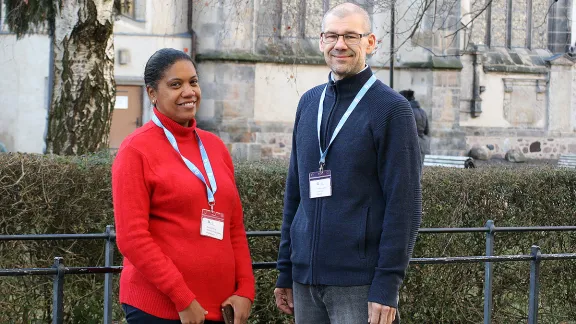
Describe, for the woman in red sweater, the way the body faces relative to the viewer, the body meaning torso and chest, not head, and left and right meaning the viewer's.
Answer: facing the viewer and to the right of the viewer

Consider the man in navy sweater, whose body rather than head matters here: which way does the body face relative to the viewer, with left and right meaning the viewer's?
facing the viewer and to the left of the viewer

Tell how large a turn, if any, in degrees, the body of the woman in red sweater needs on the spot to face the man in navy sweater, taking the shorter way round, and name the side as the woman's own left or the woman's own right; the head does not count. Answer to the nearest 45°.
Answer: approximately 45° to the woman's own left

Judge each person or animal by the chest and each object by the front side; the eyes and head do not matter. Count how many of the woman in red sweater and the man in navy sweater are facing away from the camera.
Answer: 0

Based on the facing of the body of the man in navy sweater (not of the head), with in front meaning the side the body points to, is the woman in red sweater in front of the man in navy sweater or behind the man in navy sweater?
in front

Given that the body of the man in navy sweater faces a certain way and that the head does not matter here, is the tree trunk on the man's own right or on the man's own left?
on the man's own right

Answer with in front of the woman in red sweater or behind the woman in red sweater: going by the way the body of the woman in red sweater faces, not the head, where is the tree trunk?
behind

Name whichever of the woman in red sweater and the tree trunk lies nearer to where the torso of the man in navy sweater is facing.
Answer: the woman in red sweater

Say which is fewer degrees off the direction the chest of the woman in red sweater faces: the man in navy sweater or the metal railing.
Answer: the man in navy sweater

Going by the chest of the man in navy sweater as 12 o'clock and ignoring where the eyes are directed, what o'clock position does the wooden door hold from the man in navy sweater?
The wooden door is roughly at 4 o'clock from the man in navy sweater.

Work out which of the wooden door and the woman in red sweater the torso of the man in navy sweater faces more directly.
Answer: the woman in red sweater
